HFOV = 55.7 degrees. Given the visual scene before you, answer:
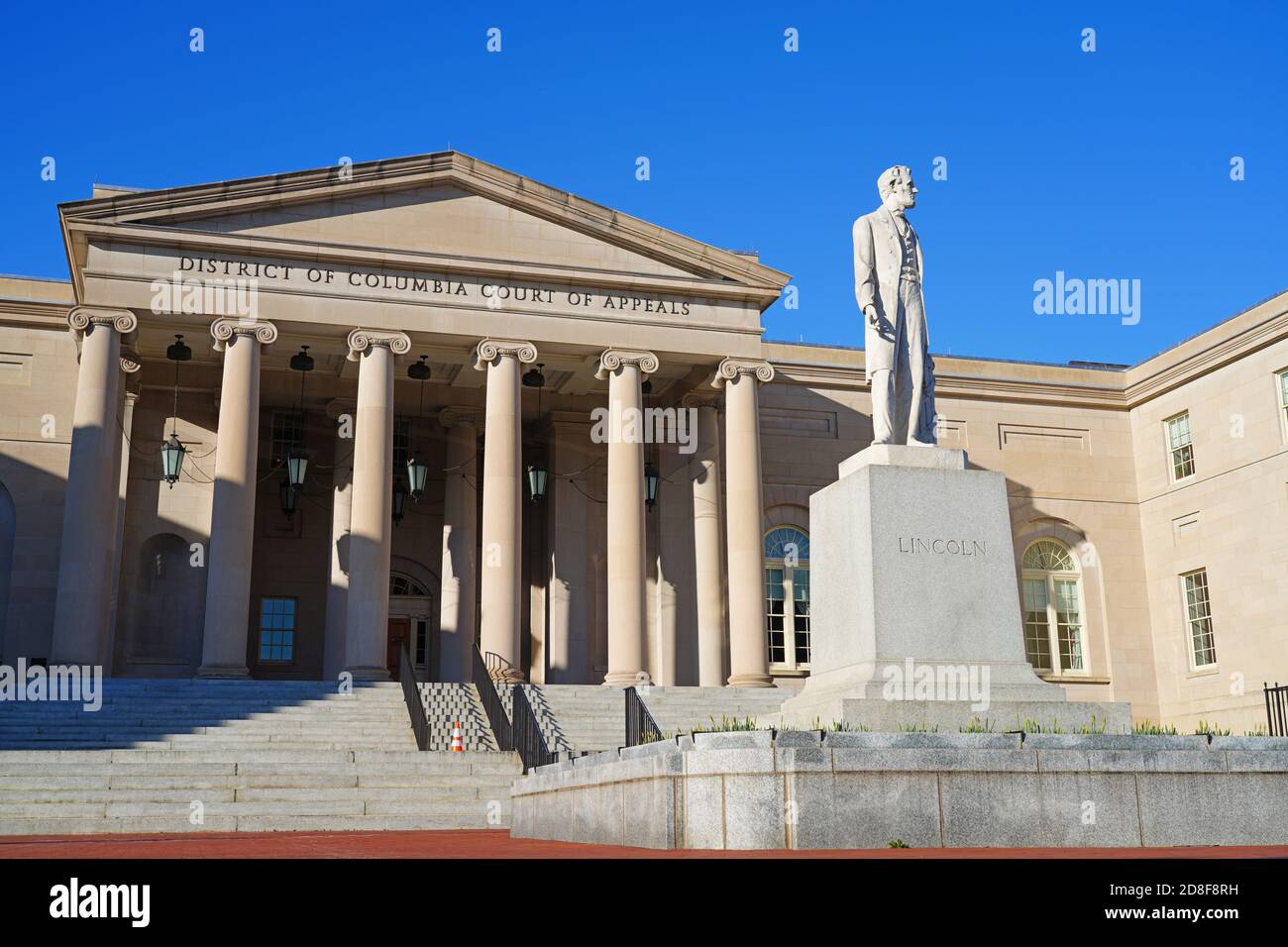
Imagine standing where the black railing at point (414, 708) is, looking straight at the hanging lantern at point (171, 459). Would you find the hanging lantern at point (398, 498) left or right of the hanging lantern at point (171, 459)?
right

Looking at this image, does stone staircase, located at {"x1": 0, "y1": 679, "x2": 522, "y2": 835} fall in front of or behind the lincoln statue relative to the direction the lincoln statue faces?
behind

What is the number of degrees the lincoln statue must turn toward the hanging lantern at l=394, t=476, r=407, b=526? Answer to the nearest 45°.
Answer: approximately 180°

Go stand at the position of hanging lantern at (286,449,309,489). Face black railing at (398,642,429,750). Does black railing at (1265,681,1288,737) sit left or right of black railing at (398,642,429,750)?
left

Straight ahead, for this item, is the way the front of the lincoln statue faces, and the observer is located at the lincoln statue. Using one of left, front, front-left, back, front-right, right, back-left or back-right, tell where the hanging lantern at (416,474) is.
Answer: back

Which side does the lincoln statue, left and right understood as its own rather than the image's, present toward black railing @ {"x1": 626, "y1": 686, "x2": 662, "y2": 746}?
back

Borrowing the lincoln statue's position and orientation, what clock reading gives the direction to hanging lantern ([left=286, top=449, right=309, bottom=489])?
The hanging lantern is roughly at 6 o'clock from the lincoln statue.

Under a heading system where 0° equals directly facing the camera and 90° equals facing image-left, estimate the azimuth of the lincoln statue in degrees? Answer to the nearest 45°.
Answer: approximately 315°

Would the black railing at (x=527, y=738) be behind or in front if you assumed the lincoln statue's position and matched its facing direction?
behind

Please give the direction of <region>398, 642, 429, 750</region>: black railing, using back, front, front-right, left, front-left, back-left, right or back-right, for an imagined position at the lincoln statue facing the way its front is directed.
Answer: back
